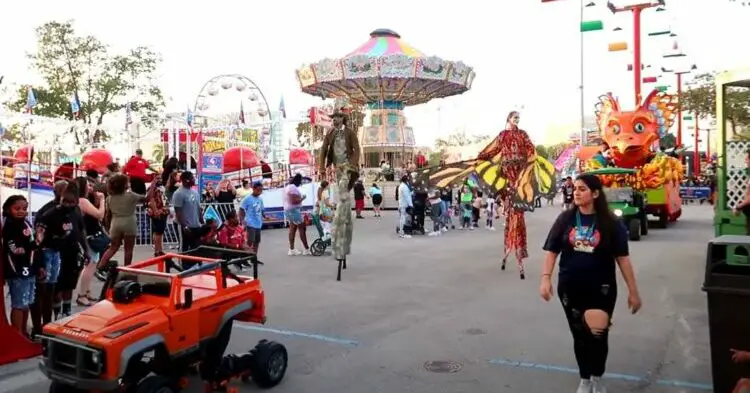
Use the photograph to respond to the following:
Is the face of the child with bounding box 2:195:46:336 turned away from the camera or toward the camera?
toward the camera

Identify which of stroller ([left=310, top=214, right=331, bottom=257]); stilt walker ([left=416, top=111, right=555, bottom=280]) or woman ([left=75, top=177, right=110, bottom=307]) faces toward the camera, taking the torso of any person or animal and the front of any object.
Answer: the stilt walker

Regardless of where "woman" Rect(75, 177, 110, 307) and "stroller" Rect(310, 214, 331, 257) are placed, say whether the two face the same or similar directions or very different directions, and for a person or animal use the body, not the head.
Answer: same or similar directions

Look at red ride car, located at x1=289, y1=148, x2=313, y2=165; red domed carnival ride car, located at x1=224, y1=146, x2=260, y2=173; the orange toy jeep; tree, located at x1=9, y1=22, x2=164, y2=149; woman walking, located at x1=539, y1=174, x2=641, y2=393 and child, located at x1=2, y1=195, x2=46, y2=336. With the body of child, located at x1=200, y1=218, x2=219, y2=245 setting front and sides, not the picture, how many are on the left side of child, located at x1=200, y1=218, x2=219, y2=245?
3

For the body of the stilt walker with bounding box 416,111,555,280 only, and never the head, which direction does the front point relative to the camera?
toward the camera

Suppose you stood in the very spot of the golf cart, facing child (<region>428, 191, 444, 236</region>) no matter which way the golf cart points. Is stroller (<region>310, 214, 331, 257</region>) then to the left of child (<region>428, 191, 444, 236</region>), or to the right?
left

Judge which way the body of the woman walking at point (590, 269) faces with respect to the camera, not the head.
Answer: toward the camera

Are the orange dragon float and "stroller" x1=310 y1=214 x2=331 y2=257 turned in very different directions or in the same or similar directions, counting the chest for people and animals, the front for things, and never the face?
very different directions

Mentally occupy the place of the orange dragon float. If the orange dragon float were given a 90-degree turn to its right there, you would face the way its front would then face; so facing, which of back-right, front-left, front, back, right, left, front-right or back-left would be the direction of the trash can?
back-left

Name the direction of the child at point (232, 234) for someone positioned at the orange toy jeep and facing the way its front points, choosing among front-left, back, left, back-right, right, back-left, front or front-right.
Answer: back-right

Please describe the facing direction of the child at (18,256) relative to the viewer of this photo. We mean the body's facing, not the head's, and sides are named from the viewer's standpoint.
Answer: facing the viewer and to the right of the viewer
